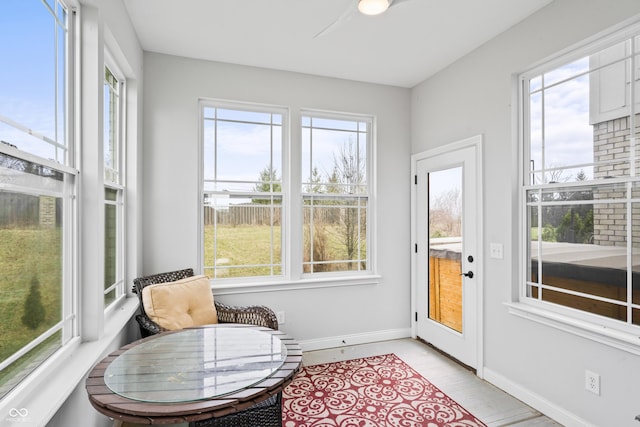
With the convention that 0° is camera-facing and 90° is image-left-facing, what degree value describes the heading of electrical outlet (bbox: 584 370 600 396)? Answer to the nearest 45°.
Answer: approximately 45°

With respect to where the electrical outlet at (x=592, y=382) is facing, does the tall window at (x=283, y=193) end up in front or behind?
in front

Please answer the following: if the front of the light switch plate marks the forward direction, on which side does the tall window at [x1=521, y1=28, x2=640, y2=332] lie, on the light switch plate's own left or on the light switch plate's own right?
on the light switch plate's own left

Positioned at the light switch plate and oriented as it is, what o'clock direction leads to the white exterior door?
The white exterior door is roughly at 3 o'clock from the light switch plate.

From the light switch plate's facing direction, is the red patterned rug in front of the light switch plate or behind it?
in front

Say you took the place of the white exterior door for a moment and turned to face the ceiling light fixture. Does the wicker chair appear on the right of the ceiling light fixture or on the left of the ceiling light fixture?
right

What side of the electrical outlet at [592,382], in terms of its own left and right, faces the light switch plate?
right

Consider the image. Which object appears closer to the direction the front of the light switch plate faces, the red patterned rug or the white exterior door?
the red patterned rug

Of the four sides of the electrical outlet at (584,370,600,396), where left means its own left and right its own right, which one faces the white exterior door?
right

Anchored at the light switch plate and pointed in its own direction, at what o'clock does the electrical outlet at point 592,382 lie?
The electrical outlet is roughly at 9 o'clock from the light switch plate.

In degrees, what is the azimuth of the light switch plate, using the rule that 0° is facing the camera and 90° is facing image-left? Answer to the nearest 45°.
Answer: approximately 45°
